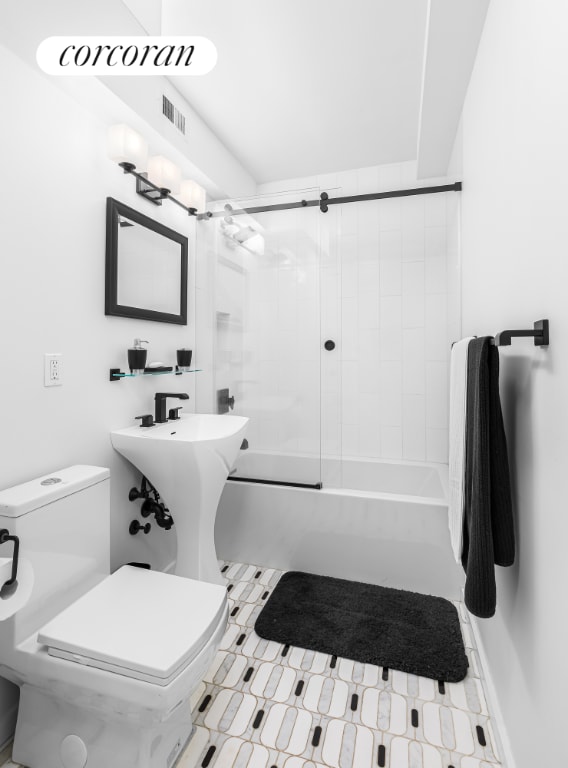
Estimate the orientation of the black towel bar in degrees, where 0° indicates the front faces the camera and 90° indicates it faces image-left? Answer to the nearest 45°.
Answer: approximately 90°

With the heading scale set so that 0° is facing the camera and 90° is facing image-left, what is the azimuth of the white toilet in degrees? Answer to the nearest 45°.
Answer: approximately 315°

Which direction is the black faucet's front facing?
to the viewer's right

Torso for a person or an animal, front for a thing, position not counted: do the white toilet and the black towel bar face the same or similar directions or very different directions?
very different directions

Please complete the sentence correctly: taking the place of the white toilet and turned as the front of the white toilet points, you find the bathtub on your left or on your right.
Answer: on your left
